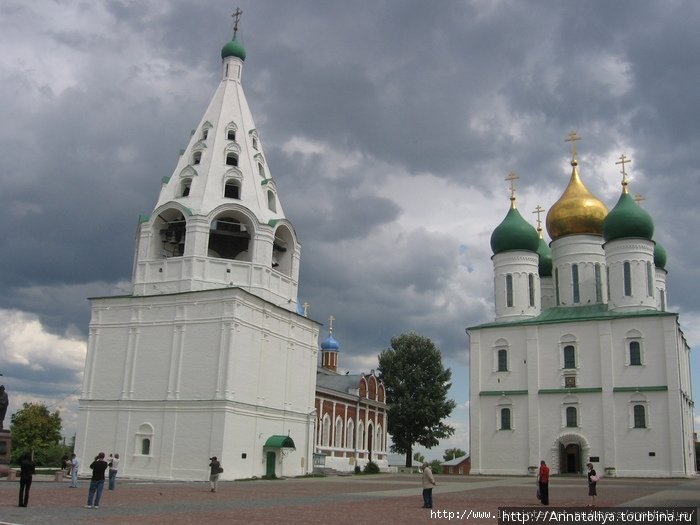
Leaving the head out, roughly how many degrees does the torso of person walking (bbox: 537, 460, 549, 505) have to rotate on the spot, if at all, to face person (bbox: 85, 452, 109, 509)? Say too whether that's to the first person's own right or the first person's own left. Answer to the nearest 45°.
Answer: approximately 135° to the first person's own left

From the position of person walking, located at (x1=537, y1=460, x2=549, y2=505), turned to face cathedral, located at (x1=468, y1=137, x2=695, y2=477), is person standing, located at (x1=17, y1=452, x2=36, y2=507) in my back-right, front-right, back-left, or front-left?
back-left

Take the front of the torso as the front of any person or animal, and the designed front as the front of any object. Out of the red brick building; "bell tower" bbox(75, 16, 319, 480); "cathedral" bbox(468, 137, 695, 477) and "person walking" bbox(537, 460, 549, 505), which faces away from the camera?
the person walking

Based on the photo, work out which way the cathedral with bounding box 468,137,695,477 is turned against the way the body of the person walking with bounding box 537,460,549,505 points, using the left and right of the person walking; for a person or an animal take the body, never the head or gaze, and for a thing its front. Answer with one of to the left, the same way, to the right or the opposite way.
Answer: the opposite way

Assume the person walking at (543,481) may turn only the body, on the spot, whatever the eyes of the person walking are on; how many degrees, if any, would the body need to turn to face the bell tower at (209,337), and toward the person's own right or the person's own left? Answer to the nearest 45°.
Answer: approximately 45° to the person's own left

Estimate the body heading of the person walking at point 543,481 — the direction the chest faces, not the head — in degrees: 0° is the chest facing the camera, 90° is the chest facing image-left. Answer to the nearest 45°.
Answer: approximately 180°

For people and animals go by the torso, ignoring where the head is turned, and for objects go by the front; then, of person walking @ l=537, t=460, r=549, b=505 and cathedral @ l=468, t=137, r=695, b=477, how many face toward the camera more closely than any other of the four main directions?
1

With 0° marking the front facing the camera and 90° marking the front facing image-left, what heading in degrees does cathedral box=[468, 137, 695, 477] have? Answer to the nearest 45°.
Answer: approximately 0°

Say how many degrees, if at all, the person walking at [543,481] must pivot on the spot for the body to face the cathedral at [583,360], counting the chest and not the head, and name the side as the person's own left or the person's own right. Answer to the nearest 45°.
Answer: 0° — they already face it

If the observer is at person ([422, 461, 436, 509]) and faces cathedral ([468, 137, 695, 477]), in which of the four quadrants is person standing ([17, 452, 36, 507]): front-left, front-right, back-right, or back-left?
back-left

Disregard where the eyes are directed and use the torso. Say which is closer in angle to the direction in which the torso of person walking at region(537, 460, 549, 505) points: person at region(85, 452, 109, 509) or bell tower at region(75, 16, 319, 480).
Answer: the bell tower

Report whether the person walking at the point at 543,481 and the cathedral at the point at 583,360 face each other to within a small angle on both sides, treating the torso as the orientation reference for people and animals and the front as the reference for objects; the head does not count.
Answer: yes

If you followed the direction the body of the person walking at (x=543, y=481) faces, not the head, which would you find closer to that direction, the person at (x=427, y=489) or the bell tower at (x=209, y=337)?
the bell tower
